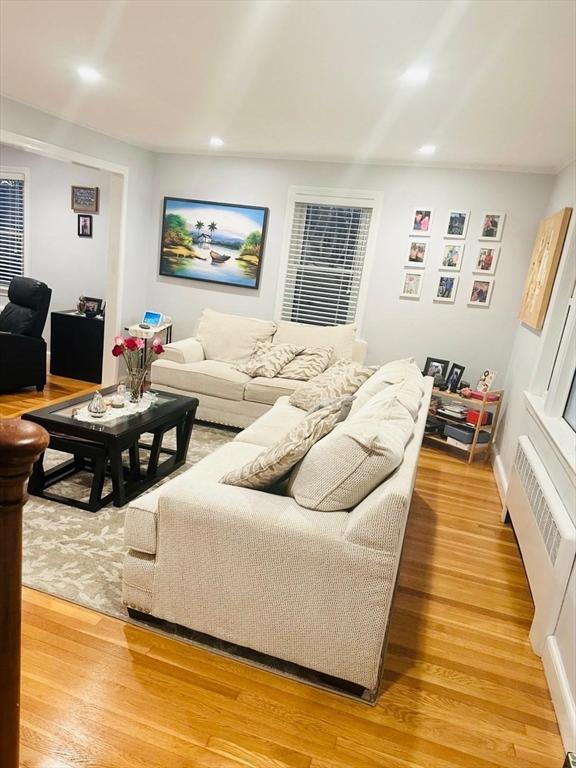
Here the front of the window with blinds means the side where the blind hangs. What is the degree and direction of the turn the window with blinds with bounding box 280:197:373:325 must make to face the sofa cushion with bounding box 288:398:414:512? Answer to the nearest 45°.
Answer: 0° — it already faces it

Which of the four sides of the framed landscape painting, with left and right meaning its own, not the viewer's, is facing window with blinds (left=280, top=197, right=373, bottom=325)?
left

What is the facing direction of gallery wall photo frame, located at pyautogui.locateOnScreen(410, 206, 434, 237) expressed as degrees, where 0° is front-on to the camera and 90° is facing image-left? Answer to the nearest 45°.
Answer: approximately 0°

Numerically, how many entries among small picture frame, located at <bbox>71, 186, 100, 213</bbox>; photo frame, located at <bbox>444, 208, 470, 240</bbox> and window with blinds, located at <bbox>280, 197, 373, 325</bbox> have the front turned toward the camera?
3

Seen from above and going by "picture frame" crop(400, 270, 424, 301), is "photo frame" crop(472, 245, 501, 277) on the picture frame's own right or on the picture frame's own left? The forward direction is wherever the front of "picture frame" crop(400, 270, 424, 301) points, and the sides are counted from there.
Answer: on the picture frame's own left

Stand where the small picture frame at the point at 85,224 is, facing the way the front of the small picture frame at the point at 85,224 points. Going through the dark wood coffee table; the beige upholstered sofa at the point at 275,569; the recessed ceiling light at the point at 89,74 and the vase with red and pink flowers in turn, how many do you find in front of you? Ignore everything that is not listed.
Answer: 4

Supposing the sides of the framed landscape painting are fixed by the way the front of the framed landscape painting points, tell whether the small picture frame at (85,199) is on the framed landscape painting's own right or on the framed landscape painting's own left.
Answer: on the framed landscape painting's own right
